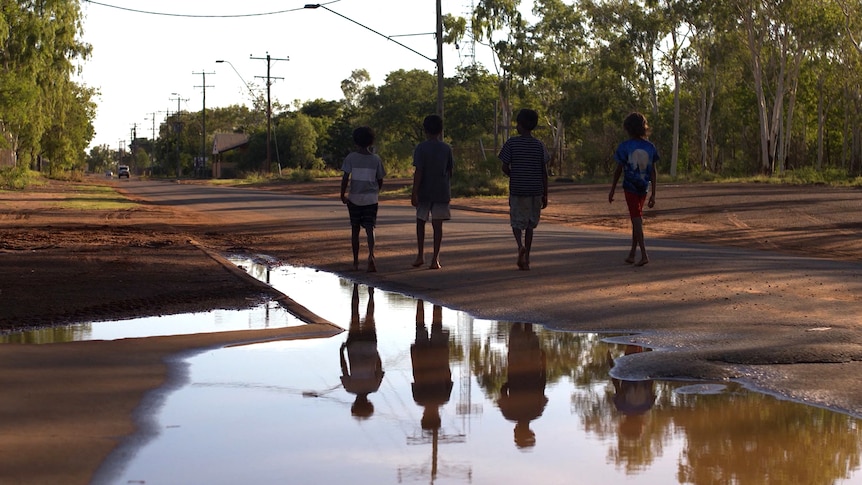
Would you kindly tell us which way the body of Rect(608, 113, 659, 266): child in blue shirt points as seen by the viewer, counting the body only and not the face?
away from the camera

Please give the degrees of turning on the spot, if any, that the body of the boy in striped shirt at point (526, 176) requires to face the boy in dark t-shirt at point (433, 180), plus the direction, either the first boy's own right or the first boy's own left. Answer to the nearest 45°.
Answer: approximately 90° to the first boy's own left

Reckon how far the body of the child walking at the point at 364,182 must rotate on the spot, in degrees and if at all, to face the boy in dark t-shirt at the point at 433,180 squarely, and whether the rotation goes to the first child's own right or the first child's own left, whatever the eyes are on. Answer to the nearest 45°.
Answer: approximately 90° to the first child's own right

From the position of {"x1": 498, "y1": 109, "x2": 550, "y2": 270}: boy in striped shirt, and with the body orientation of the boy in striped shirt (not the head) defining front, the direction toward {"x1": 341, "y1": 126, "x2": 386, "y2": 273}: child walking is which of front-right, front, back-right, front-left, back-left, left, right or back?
left

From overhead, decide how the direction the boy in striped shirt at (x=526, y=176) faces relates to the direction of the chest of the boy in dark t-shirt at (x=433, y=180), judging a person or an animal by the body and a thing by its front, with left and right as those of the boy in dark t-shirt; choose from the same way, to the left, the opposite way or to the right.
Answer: the same way

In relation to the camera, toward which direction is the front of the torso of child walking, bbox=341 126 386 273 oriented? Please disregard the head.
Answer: away from the camera

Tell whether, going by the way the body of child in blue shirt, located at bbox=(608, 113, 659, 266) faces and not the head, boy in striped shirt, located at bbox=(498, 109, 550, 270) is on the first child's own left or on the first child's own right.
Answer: on the first child's own left

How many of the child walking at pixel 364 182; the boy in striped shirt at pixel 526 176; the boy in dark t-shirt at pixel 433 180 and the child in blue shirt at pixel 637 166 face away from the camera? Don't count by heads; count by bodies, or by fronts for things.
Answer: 4

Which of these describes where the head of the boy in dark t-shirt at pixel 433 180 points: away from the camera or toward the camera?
away from the camera

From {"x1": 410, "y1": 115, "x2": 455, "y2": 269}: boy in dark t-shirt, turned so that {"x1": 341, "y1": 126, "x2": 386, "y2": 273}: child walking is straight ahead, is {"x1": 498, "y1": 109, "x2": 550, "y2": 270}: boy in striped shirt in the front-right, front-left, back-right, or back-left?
back-left

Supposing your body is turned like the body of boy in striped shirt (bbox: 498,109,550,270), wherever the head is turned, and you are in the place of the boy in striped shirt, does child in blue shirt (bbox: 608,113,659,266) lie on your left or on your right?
on your right

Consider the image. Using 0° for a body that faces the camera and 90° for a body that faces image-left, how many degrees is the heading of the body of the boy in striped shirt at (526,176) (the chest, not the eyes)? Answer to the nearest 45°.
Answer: approximately 180°

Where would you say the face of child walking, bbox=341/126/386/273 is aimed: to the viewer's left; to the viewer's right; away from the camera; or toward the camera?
away from the camera

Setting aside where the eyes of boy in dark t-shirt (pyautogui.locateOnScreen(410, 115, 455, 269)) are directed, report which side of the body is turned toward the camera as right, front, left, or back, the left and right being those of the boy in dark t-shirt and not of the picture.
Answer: back

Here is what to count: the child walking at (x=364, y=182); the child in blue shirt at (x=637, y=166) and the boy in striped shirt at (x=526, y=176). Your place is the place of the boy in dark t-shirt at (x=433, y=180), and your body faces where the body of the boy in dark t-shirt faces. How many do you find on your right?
2

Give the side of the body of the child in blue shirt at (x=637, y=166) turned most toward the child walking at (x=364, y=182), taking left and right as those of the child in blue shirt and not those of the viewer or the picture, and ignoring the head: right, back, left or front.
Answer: left
